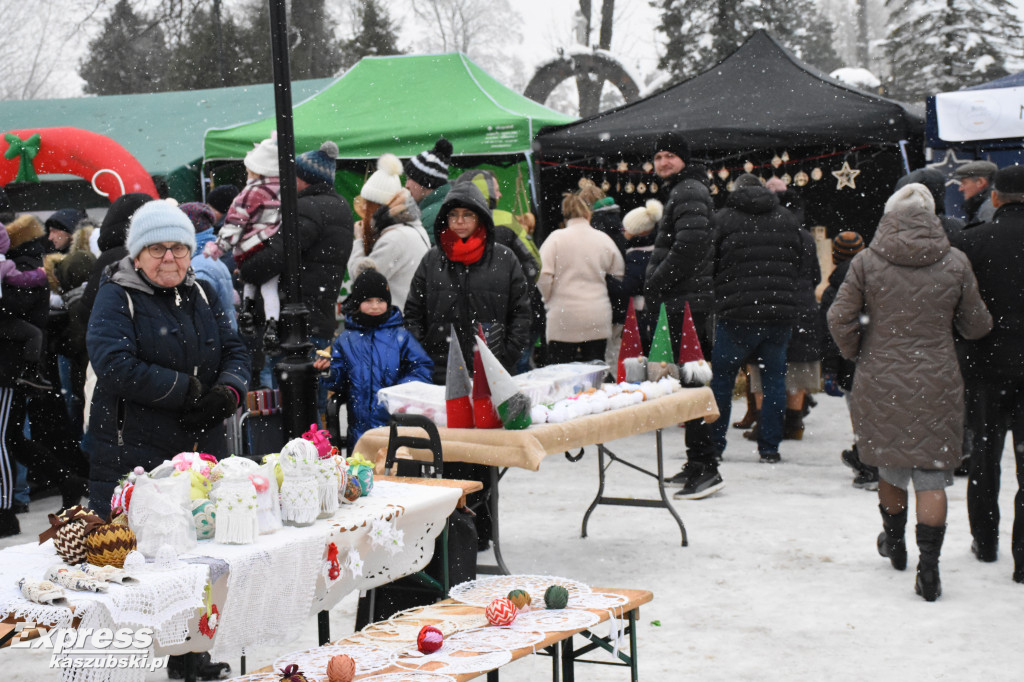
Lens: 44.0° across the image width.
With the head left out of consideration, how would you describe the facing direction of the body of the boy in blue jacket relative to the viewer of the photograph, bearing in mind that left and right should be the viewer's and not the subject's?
facing the viewer

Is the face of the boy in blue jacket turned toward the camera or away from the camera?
toward the camera

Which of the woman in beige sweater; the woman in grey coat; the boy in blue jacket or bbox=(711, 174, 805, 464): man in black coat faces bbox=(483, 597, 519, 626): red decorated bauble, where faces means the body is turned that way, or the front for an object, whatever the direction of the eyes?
the boy in blue jacket

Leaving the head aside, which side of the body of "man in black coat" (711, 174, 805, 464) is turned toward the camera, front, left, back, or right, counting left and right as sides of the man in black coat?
back

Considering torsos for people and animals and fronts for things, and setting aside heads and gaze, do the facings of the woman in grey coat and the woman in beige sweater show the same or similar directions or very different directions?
same or similar directions

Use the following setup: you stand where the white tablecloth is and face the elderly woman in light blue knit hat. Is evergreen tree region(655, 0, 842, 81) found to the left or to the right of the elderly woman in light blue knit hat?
right

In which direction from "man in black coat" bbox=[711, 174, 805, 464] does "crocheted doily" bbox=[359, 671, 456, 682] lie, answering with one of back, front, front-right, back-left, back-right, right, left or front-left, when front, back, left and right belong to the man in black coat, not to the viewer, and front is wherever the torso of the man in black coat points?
back

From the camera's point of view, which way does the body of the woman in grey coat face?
away from the camera

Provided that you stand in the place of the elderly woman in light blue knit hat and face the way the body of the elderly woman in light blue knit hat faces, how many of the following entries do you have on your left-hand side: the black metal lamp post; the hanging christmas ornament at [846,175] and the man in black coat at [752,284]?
3

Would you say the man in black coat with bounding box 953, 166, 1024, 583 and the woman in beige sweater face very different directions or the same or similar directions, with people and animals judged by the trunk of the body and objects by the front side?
same or similar directions

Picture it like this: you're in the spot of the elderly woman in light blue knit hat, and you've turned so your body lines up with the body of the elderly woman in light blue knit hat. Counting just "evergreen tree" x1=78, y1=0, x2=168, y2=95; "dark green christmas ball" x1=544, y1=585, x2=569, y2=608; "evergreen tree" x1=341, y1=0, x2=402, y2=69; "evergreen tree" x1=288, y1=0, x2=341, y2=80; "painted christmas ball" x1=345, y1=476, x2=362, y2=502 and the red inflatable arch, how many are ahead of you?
2

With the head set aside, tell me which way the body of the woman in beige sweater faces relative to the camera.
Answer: away from the camera

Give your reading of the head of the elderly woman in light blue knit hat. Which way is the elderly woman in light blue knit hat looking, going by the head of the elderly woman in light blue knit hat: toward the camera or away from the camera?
toward the camera

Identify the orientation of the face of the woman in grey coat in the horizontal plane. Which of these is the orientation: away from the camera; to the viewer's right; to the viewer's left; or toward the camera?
away from the camera

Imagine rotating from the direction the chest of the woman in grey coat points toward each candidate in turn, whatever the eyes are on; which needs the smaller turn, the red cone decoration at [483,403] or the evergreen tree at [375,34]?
the evergreen tree
